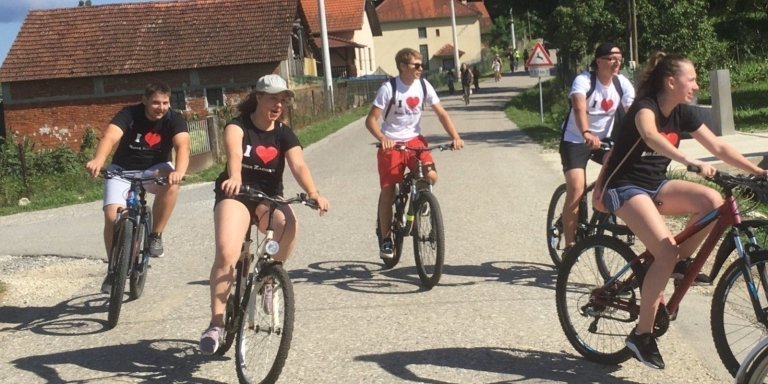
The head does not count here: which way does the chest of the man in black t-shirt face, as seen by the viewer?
toward the camera

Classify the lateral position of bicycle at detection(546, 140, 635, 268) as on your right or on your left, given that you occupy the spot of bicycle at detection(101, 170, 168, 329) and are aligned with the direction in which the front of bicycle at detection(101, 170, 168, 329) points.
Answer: on your left

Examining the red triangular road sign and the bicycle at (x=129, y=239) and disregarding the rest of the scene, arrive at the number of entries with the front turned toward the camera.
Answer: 2

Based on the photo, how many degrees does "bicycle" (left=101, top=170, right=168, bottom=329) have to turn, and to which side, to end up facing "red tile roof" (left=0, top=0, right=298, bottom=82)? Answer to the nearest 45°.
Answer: approximately 180°

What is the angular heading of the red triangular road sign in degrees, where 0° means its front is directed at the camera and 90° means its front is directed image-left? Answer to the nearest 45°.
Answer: approximately 0°

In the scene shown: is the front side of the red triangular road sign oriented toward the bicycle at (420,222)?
yes

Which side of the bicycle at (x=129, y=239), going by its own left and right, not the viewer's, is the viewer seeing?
front

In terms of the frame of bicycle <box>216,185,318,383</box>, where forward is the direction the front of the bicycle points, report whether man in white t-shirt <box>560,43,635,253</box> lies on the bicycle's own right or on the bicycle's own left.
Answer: on the bicycle's own left

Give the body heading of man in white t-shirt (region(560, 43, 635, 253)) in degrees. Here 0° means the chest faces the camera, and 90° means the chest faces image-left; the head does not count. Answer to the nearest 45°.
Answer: approximately 315°

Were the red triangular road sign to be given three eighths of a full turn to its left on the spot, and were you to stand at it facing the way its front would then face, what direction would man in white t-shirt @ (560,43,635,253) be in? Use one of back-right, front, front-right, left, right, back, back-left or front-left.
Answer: back-right

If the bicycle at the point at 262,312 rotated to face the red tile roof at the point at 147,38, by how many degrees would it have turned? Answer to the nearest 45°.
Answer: approximately 135° to its left

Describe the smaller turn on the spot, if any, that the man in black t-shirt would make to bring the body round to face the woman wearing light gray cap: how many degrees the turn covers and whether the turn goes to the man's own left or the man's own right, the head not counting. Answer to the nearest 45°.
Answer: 0° — they already face them

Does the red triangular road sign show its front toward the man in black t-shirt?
yes

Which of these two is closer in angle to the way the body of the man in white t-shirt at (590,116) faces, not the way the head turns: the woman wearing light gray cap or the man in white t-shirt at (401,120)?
the woman wearing light gray cap

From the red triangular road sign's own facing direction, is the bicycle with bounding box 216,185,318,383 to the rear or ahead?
ahead

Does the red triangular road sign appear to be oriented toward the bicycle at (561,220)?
yes
